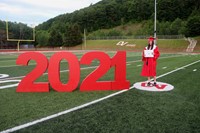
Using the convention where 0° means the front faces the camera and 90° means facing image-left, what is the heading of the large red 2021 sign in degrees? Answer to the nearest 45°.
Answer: approximately 0°
